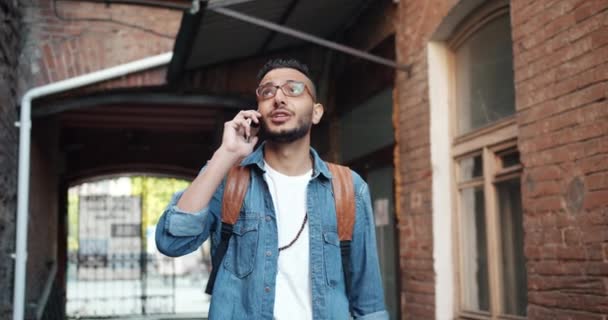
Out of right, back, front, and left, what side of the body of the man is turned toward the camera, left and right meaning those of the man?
front

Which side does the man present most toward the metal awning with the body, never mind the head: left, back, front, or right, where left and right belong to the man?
back

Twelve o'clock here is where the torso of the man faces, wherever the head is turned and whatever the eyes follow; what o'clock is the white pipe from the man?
The white pipe is roughly at 5 o'clock from the man.
